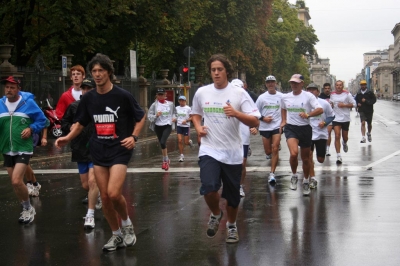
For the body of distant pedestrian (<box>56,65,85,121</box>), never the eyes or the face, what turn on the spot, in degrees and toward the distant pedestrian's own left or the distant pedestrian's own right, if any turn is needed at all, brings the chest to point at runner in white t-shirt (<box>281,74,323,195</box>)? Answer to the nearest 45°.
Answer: approximately 90° to the distant pedestrian's own left

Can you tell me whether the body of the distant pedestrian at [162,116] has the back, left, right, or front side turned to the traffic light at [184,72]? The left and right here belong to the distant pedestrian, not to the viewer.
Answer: back

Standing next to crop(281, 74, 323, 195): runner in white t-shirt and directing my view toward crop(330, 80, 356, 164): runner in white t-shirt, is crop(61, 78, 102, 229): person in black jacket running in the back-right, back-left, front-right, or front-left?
back-left

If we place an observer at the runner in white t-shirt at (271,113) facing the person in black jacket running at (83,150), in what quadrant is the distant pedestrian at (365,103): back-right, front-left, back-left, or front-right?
back-right

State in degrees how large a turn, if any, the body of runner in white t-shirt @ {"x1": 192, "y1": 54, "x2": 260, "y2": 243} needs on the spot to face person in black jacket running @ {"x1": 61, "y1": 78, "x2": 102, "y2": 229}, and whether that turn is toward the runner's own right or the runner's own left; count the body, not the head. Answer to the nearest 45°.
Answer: approximately 135° to the runner's own right

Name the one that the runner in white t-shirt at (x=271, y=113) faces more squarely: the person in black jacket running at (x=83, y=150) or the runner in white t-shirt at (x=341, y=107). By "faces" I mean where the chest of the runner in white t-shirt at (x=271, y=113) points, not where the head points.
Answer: the person in black jacket running

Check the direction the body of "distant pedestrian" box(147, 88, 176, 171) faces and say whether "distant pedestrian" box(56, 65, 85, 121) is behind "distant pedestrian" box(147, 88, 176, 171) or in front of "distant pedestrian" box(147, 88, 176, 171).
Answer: in front

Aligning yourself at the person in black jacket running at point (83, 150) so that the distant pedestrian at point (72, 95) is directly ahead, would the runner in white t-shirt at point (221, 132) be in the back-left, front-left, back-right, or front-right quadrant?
back-right

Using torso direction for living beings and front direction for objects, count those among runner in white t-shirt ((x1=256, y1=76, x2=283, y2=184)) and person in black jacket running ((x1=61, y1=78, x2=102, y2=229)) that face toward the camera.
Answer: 2

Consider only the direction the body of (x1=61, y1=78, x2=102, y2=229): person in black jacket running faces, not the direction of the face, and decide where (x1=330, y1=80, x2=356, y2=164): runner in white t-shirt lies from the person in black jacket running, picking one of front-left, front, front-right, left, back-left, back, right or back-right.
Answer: back-left

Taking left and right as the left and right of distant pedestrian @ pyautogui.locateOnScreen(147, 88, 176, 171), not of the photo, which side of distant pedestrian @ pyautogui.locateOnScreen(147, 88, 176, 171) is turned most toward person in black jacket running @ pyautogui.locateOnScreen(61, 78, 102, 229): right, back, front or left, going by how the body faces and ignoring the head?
front

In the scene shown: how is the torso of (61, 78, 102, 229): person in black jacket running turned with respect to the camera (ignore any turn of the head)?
toward the camera

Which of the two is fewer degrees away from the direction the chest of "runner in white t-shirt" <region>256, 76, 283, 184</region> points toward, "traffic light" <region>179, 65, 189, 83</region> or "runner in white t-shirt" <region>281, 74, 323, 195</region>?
the runner in white t-shirt

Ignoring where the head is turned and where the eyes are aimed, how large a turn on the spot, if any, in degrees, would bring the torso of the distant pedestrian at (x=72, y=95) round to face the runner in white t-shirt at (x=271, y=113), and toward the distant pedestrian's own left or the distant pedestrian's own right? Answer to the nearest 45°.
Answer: approximately 135° to the distant pedestrian's own left

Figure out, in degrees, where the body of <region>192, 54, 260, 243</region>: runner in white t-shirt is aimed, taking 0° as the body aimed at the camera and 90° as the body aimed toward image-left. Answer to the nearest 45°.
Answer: approximately 0°

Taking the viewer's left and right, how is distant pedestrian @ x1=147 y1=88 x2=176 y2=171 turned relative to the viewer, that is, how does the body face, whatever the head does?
facing the viewer

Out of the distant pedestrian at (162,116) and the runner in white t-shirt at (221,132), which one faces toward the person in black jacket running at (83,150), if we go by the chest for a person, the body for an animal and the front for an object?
the distant pedestrian at (162,116)
